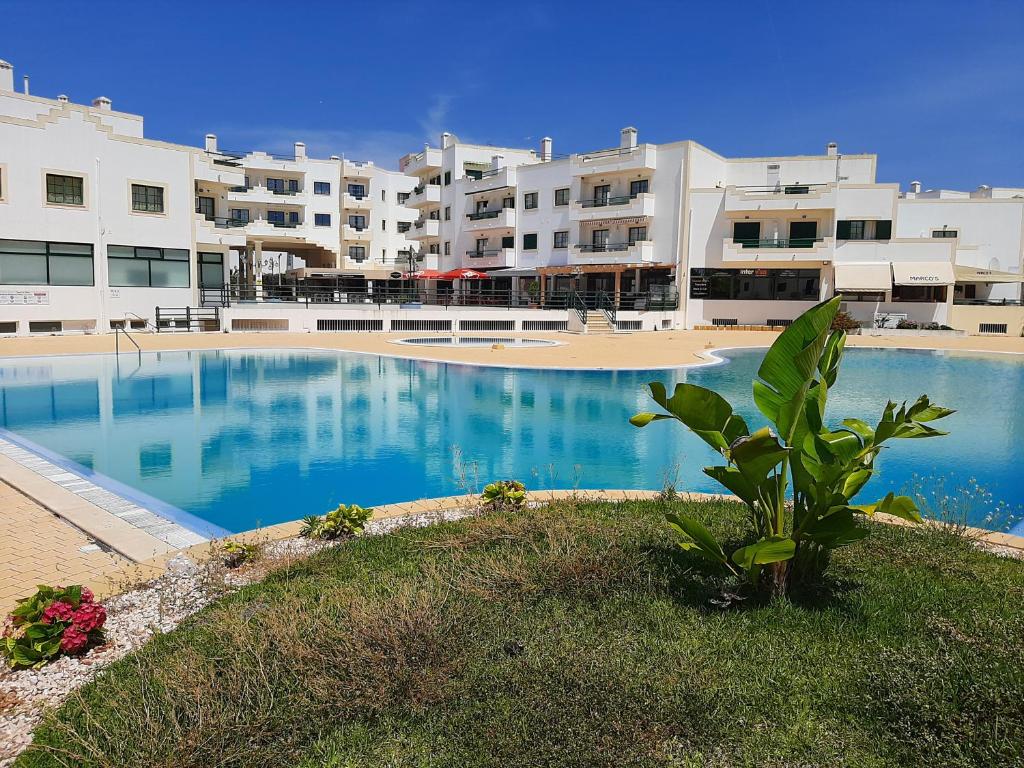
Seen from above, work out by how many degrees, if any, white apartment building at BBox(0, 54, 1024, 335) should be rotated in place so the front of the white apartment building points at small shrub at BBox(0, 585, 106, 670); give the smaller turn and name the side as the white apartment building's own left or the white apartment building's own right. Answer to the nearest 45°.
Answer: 0° — it already faces it

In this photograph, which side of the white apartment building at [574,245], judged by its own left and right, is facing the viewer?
front

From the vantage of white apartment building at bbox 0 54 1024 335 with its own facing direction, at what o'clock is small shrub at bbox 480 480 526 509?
The small shrub is roughly at 12 o'clock from the white apartment building.

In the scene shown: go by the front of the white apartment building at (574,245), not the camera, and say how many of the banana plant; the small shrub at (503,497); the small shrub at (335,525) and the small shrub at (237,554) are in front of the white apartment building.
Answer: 4

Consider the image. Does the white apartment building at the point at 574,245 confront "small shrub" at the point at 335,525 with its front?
yes

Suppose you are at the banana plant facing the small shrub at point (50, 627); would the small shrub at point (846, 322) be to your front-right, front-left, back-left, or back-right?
back-right

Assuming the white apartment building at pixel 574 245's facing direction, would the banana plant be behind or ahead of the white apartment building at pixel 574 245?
ahead

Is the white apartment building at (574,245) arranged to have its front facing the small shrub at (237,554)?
yes
